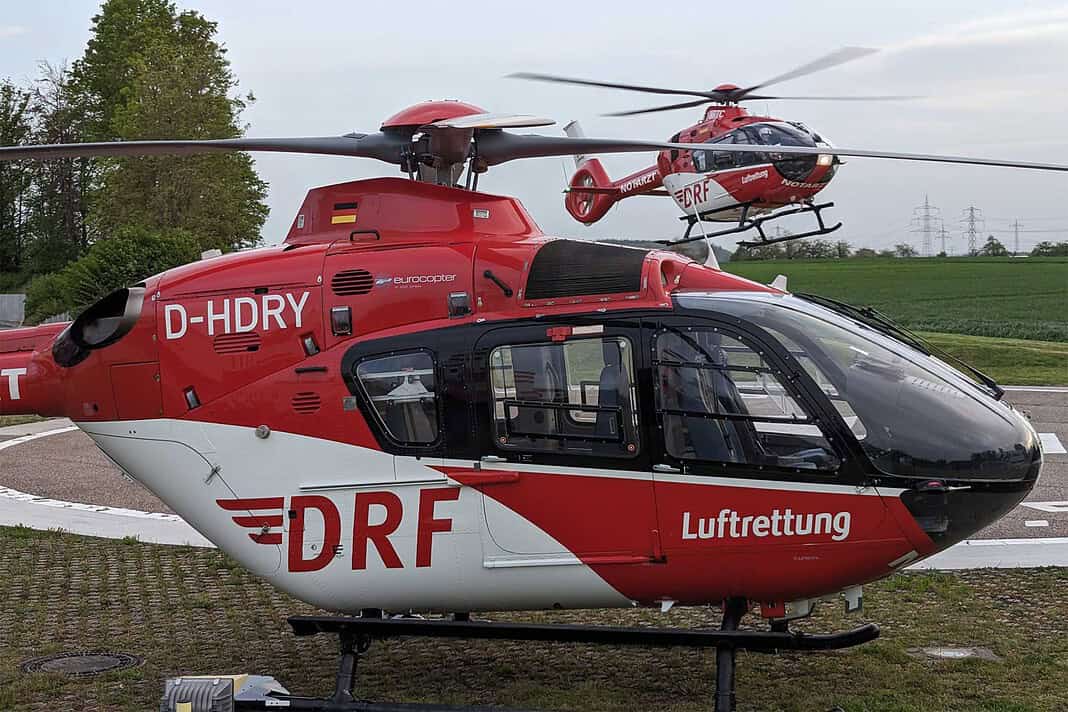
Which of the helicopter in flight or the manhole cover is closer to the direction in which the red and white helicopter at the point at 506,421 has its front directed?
the helicopter in flight

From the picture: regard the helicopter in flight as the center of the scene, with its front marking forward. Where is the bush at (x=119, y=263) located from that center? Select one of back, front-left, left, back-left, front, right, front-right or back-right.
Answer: back-right

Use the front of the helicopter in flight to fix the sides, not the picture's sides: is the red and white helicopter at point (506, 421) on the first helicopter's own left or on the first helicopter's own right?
on the first helicopter's own right

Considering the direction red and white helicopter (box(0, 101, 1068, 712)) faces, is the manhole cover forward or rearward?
rearward

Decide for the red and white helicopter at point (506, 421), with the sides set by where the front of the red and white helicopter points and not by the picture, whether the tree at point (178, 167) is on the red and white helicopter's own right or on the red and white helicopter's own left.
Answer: on the red and white helicopter's own left

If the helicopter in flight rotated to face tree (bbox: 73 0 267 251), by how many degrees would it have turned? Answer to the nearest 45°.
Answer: approximately 180°

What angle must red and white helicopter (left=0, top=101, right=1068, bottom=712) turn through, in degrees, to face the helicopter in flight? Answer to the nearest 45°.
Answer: approximately 90° to its left

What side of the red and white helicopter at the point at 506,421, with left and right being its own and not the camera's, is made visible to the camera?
right
